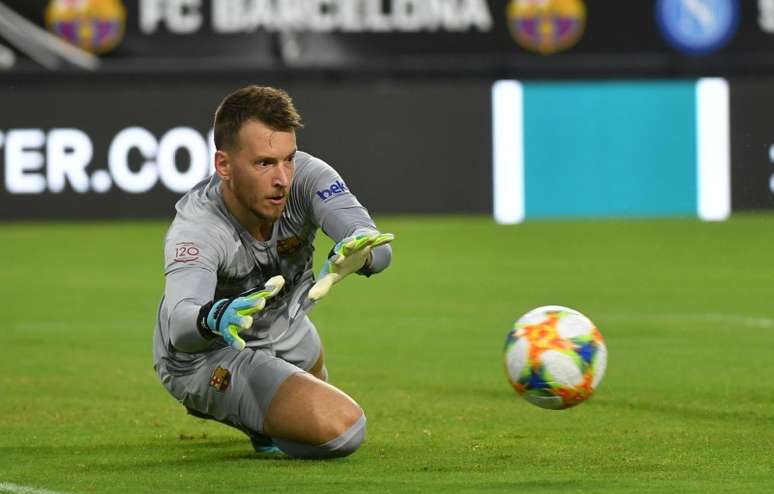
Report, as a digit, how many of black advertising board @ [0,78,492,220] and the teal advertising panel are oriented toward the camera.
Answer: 2

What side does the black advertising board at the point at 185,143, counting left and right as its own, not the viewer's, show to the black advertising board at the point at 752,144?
left

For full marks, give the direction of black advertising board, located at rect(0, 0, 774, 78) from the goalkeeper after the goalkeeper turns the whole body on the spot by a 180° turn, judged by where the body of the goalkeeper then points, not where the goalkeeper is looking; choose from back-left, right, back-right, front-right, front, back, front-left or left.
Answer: front-right

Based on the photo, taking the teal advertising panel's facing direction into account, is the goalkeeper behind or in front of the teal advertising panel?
in front

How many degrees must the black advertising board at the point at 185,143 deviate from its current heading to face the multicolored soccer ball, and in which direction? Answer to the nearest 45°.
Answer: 0° — it already faces it

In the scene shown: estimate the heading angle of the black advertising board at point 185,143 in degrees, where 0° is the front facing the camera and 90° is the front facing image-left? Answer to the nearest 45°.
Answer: approximately 0°

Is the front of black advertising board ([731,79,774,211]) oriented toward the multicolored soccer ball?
yes
